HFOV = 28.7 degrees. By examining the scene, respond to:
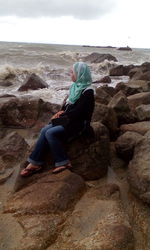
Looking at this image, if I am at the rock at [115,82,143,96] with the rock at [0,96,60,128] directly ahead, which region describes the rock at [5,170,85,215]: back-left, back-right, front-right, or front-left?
front-left

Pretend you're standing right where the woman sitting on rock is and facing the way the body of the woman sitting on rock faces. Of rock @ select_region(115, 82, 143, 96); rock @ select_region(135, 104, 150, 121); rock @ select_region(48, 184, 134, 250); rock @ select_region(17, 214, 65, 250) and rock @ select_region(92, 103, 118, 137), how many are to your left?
2

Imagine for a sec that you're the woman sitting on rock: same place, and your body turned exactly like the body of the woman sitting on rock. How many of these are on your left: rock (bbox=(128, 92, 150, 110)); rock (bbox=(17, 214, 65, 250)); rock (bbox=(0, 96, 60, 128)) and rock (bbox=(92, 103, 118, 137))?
1

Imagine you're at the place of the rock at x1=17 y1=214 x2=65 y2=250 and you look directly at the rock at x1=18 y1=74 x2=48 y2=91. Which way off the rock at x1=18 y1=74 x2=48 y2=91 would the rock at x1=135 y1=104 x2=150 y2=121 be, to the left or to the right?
right

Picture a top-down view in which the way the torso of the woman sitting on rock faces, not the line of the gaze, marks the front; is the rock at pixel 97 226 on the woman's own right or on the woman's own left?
on the woman's own left

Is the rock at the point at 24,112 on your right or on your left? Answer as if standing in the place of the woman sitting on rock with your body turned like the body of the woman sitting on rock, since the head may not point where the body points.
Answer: on your right

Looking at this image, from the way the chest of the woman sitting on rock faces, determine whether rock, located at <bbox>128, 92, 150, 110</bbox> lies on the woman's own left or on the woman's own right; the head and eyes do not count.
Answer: on the woman's own right

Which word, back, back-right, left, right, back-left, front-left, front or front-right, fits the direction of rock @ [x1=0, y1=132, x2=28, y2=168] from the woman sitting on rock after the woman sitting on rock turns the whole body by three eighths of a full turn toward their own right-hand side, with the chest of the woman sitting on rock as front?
left

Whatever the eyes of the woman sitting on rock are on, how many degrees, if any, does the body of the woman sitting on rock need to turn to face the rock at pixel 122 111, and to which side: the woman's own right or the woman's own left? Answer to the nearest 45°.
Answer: approximately 135° to the woman's own right

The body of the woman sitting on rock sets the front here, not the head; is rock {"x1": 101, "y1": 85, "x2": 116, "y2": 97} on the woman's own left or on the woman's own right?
on the woman's own right

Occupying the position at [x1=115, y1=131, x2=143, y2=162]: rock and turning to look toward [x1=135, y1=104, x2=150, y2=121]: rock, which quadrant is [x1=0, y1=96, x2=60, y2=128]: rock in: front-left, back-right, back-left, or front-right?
front-left

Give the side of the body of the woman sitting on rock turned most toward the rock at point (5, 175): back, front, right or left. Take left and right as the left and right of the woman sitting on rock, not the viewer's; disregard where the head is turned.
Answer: front

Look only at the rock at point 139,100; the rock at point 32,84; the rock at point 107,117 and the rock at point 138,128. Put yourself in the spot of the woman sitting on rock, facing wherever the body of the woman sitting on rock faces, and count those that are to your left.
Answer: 0

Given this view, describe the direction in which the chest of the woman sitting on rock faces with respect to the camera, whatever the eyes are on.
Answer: to the viewer's left

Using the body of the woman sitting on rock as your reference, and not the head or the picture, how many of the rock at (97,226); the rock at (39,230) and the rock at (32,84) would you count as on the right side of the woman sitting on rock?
1

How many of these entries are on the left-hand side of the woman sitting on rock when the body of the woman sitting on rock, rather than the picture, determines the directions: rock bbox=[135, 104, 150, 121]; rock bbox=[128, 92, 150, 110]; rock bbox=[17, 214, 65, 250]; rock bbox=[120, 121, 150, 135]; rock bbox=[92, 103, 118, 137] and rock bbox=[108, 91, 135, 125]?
1

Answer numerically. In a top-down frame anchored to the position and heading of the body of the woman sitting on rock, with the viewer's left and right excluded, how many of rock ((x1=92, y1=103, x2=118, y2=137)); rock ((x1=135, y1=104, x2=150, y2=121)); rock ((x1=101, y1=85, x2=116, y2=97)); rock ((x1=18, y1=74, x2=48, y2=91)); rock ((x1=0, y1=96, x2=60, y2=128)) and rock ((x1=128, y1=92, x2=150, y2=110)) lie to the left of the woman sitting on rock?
0

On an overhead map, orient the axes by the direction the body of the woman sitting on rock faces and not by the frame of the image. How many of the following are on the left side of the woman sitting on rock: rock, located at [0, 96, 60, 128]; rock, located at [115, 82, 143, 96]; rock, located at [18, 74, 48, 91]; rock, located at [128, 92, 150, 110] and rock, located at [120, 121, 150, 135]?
0

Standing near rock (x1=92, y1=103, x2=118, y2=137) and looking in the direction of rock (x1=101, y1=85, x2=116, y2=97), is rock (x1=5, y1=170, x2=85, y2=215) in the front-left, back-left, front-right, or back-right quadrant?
back-left
